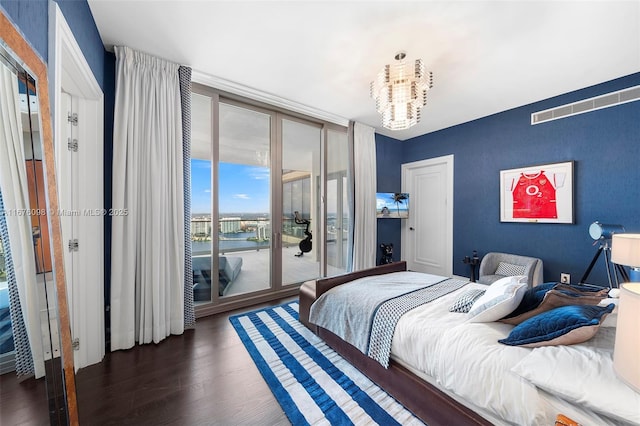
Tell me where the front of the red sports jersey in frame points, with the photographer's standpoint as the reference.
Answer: facing the viewer and to the left of the viewer

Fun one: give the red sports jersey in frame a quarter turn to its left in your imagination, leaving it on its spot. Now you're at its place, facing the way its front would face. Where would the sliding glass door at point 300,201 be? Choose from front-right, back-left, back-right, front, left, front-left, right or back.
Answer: right

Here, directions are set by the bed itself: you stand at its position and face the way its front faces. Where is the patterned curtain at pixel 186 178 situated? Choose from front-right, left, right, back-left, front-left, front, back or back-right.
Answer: front-left

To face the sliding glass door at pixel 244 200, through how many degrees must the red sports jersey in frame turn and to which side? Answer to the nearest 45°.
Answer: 0° — it already faces it

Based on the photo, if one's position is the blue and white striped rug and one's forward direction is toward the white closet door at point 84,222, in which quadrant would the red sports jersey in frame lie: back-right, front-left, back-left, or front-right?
back-right

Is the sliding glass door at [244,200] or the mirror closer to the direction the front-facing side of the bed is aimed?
the sliding glass door

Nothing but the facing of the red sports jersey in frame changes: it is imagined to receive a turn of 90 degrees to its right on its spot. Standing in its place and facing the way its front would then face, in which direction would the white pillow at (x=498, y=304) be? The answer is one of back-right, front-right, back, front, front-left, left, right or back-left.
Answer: back-left

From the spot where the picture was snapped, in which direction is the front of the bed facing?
facing away from the viewer and to the left of the viewer

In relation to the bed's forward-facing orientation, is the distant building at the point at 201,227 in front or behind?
in front

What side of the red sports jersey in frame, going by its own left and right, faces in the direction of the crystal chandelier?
front

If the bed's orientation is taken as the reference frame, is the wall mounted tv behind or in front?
in front

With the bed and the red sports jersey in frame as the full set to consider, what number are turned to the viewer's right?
0

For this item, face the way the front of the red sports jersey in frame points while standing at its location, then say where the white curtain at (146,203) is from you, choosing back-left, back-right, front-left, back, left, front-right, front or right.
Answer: front

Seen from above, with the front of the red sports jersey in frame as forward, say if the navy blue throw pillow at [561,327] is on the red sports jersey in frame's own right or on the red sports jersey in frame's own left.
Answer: on the red sports jersey in frame's own left

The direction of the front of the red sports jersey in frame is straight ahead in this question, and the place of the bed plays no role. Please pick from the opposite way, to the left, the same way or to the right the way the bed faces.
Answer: to the right
